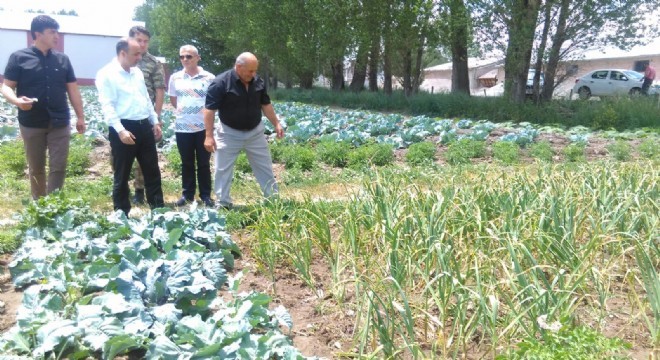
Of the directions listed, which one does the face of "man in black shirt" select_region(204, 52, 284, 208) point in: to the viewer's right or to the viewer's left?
to the viewer's right

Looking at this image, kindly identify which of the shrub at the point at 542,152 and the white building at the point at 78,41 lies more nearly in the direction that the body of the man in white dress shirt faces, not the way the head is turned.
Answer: the shrub

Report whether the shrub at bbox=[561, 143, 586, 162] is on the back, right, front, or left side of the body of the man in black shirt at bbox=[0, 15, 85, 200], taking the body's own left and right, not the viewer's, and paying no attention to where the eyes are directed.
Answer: left

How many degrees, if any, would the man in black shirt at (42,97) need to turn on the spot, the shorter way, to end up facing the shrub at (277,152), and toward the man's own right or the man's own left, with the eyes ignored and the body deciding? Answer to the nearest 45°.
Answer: approximately 135° to the man's own left

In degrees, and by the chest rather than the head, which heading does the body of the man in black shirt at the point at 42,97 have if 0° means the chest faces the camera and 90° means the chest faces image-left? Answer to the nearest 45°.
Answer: approximately 0°

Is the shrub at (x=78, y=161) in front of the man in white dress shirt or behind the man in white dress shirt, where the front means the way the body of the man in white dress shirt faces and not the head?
behind

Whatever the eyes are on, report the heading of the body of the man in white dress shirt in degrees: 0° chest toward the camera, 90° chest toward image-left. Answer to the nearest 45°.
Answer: approximately 315°

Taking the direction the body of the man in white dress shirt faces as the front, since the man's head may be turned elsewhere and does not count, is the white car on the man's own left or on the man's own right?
on the man's own left

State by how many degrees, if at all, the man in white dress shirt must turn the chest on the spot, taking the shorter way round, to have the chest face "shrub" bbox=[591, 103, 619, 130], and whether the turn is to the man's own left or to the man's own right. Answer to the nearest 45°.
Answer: approximately 90° to the man's own left

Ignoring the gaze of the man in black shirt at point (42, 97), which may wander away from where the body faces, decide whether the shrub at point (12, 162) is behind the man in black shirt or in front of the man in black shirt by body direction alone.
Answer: behind

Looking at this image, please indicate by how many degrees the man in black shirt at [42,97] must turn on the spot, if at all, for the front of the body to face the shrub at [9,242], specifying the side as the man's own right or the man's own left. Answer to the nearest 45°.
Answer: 0° — they already face it

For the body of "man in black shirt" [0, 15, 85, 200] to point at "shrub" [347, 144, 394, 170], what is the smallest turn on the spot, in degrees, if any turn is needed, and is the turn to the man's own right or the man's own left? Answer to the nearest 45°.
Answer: approximately 135° to the man's own left

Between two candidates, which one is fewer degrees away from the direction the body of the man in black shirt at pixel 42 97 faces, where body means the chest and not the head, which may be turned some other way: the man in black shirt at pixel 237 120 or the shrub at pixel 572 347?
the shrub
